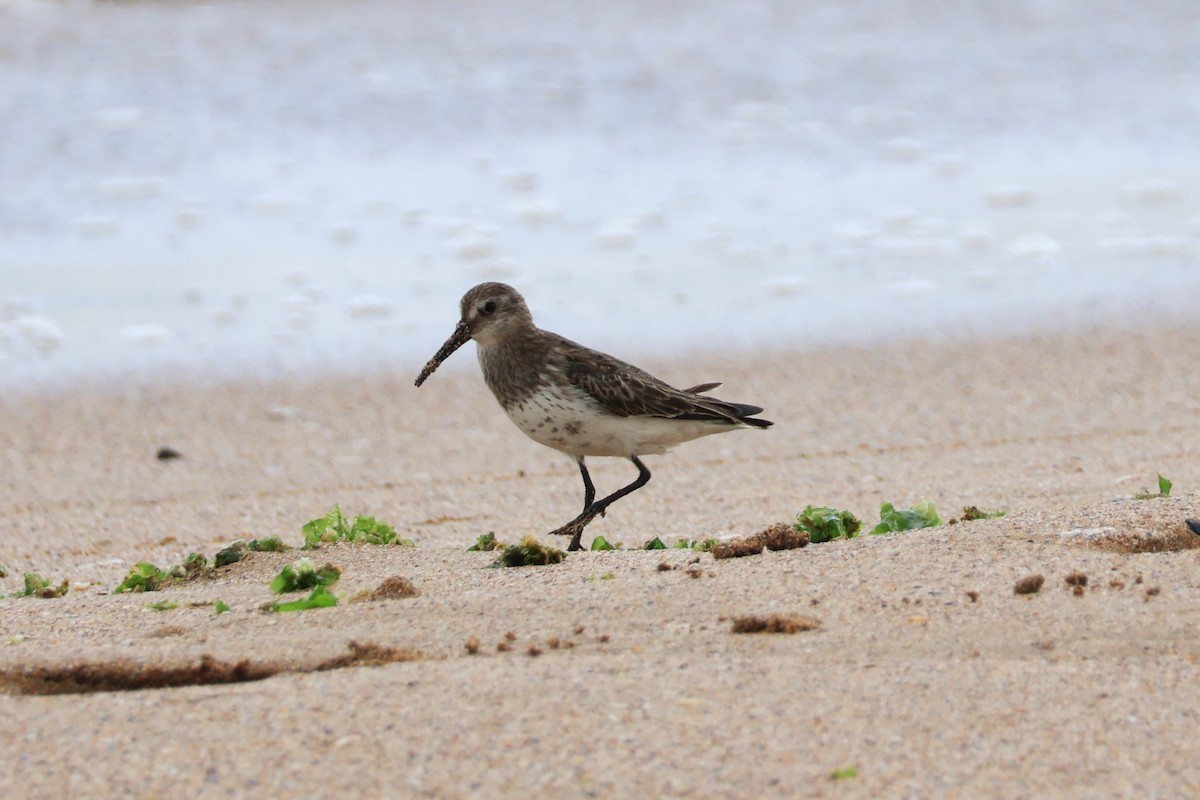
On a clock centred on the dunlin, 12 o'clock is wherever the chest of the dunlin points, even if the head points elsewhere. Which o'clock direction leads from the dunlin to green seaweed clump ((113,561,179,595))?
The green seaweed clump is roughly at 11 o'clock from the dunlin.

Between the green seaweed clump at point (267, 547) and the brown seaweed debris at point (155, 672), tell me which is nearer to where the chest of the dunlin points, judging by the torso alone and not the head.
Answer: the green seaweed clump

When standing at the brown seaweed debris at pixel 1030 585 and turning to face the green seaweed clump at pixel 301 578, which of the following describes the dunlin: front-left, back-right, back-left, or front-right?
front-right

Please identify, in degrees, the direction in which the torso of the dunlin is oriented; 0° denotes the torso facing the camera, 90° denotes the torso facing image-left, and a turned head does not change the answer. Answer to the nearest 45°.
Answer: approximately 90°

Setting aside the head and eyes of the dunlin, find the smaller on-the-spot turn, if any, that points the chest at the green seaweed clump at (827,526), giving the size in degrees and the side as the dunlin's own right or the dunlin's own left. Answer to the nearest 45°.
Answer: approximately 135° to the dunlin's own left

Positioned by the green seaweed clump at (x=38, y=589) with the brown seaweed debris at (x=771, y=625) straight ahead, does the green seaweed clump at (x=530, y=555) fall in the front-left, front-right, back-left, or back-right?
front-left

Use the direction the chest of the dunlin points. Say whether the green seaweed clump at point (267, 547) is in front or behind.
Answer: in front

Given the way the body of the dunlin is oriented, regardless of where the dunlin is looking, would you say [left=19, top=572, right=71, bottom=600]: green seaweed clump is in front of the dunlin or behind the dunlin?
in front

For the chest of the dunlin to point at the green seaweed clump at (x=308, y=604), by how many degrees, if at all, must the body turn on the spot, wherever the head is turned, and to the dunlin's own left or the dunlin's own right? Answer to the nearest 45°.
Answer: approximately 45° to the dunlin's own left

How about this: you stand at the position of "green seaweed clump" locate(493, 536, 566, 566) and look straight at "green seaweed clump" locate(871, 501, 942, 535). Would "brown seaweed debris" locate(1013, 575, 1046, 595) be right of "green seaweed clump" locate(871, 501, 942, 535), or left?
right

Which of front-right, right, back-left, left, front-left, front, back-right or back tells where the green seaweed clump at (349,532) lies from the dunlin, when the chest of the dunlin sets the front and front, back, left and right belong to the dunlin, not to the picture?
front-left

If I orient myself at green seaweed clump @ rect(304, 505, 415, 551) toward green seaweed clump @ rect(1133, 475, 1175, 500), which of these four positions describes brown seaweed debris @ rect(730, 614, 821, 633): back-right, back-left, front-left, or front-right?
front-right

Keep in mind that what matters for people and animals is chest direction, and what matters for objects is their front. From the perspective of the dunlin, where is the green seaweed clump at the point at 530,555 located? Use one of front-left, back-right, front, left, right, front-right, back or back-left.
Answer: left

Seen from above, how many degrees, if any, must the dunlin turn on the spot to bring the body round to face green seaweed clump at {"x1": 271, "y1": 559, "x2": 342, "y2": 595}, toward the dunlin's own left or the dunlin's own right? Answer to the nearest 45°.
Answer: approximately 45° to the dunlin's own left

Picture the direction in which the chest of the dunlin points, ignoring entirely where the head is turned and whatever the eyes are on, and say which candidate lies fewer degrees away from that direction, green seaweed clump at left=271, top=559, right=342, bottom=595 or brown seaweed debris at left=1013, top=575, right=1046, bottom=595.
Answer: the green seaweed clump
